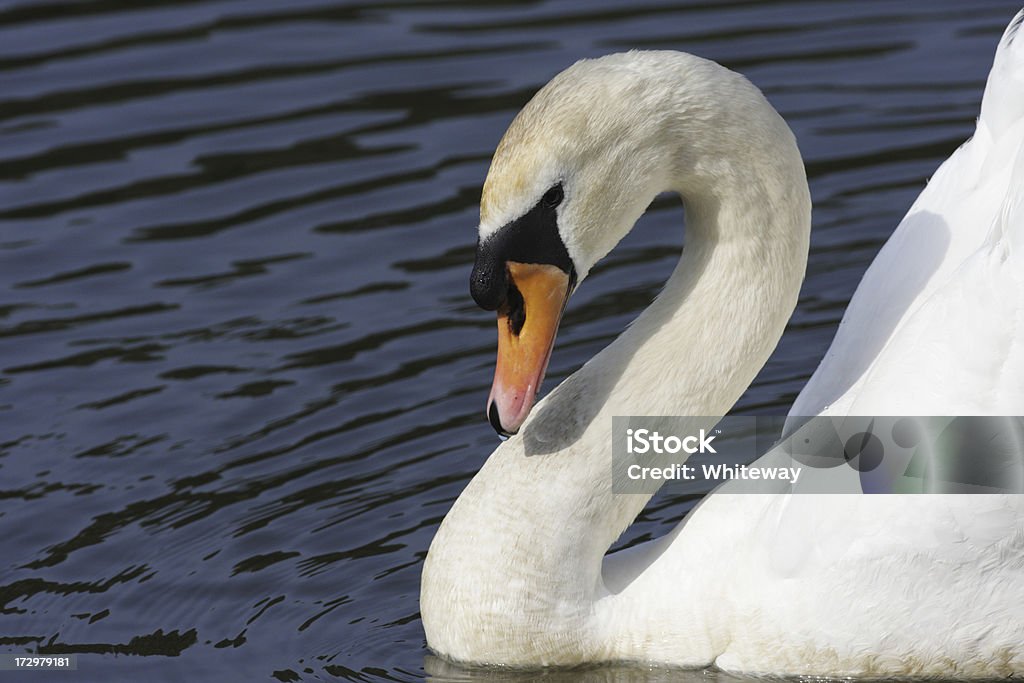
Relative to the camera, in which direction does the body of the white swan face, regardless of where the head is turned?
to the viewer's left
